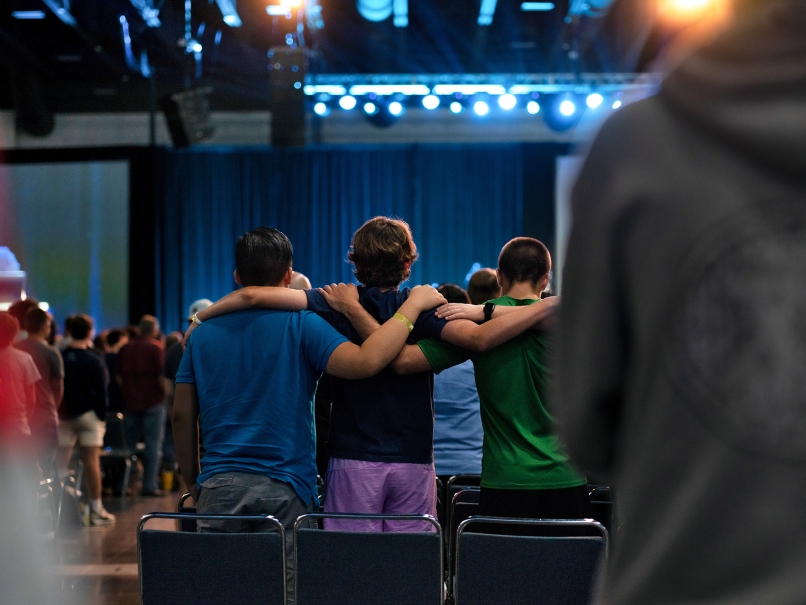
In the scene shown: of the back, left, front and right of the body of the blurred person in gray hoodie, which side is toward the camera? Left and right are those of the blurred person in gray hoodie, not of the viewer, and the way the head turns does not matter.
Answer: back

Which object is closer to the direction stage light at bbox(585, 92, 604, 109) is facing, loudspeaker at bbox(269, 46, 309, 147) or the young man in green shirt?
the young man in green shirt

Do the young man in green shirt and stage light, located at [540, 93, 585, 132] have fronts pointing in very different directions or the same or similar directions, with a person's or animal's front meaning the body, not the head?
very different directions

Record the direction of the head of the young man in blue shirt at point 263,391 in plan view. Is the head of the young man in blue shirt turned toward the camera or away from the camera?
away from the camera

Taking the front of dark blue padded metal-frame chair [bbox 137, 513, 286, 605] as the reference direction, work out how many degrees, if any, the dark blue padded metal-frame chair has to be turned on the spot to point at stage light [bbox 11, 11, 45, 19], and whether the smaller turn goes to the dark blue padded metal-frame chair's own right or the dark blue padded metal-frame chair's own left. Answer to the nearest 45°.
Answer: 0° — it already faces it

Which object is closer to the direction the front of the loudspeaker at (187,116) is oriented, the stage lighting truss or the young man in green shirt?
the young man in green shirt

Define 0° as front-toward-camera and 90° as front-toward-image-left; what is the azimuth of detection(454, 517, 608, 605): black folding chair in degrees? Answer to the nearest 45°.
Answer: approximately 180°

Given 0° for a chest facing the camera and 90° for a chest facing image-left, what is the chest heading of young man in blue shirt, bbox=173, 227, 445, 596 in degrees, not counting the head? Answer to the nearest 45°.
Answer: approximately 180°

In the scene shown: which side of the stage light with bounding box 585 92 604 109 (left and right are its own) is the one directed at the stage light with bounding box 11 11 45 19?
right

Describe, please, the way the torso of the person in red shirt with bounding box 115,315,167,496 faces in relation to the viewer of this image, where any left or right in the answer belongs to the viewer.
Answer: facing away from the viewer and to the right of the viewer

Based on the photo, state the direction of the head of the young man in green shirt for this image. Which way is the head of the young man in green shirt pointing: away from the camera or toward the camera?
away from the camera

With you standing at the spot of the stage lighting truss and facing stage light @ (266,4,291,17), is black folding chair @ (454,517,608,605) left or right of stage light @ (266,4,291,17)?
left
